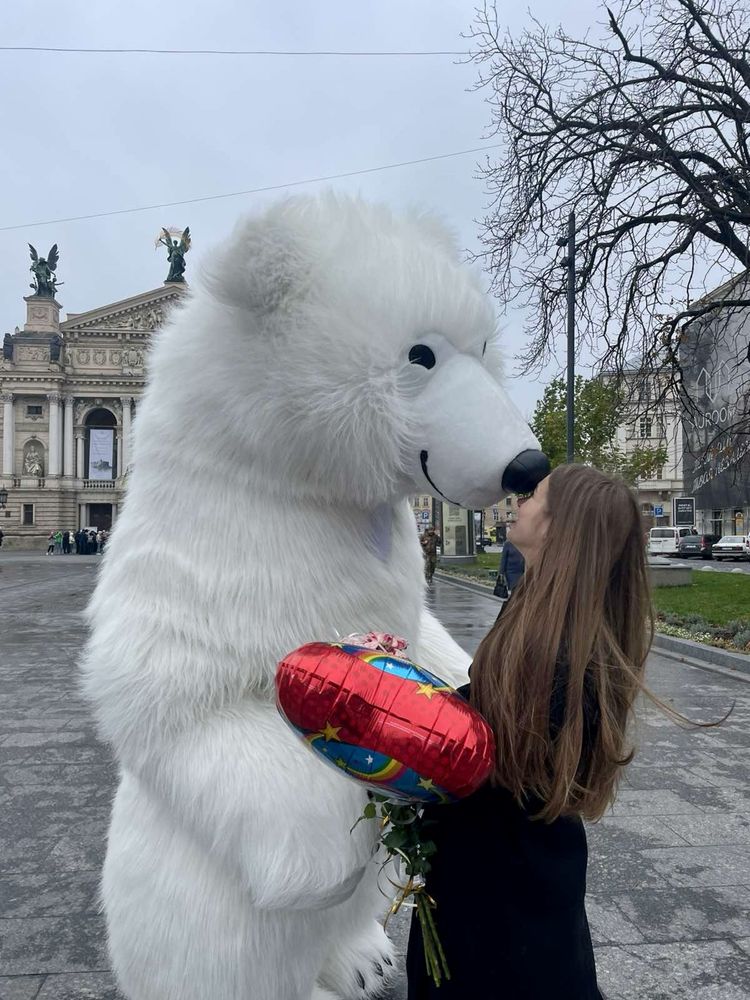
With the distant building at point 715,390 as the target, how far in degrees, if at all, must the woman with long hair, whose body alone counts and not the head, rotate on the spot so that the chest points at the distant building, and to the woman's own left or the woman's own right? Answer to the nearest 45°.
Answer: approximately 45° to the woman's own right

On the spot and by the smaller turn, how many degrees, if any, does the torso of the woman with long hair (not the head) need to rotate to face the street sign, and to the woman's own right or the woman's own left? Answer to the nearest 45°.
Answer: approximately 45° to the woman's own right

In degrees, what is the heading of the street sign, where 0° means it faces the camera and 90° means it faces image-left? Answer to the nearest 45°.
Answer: approximately 0°

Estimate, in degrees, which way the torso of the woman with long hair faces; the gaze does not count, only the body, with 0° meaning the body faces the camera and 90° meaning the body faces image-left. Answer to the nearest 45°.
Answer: approximately 135°

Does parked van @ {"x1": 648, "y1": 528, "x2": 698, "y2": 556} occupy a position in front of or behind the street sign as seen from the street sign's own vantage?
in front

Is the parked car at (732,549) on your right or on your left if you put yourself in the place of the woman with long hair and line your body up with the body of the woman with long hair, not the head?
on your right

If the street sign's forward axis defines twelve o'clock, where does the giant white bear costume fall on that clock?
The giant white bear costume is roughly at 12 o'clock from the street sign.

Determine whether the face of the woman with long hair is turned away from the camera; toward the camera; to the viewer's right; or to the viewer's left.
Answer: to the viewer's left
